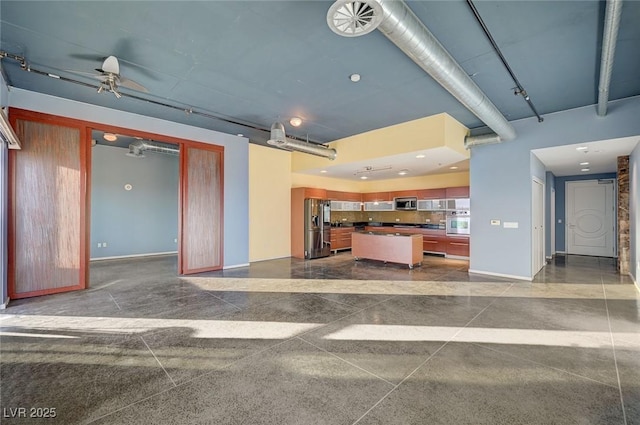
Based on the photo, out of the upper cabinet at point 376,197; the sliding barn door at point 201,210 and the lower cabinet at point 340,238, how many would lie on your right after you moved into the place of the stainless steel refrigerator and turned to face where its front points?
1

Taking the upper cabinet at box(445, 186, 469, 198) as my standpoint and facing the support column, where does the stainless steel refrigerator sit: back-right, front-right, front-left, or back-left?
back-right

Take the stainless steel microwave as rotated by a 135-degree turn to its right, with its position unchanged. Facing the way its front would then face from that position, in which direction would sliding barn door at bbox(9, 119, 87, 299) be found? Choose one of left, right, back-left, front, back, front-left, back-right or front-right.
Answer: left

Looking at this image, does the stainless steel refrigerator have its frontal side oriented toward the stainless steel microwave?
no

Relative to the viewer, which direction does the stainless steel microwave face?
toward the camera

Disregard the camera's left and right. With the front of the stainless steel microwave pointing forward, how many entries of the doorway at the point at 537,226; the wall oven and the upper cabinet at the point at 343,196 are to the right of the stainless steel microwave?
1

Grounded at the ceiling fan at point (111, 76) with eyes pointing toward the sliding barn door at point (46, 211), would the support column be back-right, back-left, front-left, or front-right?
back-right

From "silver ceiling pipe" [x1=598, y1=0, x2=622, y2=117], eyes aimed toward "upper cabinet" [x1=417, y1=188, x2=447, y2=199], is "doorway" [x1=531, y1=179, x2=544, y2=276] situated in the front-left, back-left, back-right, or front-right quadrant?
front-right

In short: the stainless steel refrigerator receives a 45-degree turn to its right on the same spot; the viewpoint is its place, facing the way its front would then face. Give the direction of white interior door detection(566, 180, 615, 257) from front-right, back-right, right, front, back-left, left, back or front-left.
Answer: left

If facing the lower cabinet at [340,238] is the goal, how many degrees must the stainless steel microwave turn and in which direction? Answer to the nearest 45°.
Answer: approximately 90° to its right

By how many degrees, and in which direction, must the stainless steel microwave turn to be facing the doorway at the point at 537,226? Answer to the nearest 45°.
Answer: approximately 45° to its left

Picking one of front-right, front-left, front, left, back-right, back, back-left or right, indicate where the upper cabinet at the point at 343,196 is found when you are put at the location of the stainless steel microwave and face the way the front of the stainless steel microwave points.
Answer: right

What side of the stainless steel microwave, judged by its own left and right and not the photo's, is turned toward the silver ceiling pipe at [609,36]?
front

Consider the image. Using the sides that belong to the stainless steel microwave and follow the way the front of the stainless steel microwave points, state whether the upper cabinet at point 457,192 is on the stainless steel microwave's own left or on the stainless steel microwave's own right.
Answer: on the stainless steel microwave's own left

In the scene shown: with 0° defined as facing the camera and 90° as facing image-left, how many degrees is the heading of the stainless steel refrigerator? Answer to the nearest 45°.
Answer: approximately 315°

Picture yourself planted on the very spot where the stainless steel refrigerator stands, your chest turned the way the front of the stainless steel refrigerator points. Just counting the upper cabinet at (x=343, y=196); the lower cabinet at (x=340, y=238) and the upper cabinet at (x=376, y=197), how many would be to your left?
3

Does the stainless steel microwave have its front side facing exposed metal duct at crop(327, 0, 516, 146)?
yes

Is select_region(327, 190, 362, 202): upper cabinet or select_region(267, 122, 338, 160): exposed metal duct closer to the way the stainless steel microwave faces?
the exposed metal duct

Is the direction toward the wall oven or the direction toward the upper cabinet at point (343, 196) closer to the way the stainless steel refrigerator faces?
the wall oven
